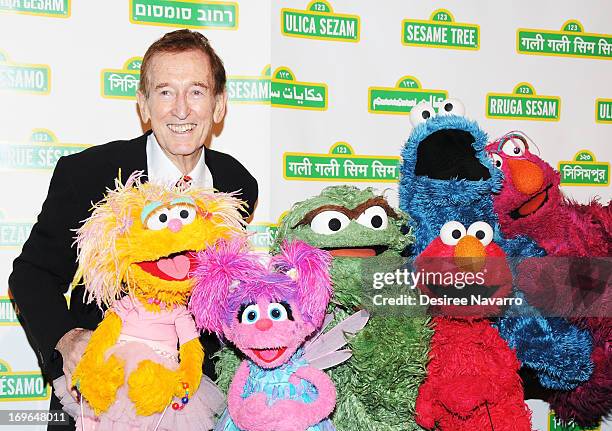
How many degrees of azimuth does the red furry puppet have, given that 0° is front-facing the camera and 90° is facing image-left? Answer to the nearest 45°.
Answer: approximately 0°

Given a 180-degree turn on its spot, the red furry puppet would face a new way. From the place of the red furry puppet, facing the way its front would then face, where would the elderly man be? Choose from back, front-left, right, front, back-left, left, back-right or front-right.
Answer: left

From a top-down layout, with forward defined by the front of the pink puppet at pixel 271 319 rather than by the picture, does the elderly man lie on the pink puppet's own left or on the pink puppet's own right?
on the pink puppet's own right

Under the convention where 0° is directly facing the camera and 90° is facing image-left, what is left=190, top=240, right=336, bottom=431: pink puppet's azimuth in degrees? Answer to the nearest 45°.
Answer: approximately 0°

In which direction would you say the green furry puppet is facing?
toward the camera

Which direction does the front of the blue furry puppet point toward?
toward the camera

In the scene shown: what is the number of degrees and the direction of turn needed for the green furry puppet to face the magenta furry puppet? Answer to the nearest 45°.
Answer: approximately 135° to its left
